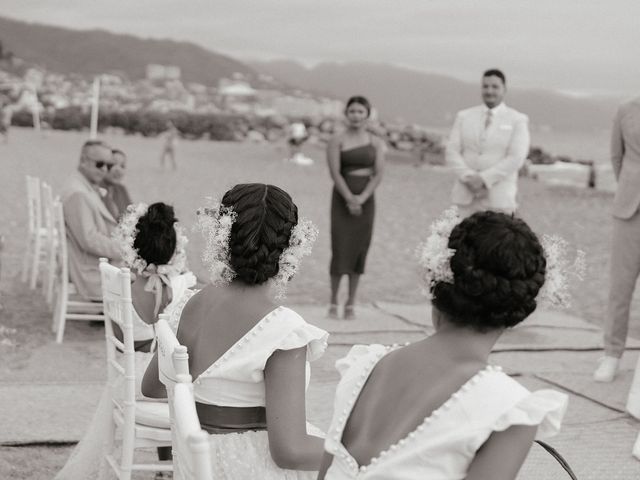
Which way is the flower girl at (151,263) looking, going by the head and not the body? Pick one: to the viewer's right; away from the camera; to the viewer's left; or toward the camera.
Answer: away from the camera

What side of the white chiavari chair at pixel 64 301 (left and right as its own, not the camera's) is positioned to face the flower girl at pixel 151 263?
right

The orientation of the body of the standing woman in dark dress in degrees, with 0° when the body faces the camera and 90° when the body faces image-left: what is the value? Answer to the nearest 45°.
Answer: approximately 0°

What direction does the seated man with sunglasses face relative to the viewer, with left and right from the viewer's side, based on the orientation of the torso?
facing to the right of the viewer

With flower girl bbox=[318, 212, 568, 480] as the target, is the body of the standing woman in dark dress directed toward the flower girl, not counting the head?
yes

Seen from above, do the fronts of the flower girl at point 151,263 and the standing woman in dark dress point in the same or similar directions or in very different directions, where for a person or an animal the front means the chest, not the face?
very different directions

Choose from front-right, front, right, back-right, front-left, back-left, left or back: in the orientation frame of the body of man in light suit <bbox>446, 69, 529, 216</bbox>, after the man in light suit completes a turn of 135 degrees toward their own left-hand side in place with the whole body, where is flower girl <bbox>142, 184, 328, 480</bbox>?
back-right

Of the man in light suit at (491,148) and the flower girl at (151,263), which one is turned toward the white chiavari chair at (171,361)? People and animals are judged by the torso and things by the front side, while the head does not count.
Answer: the man in light suit

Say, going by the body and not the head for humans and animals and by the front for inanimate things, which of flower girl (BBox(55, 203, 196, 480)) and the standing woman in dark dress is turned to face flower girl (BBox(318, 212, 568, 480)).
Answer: the standing woman in dark dress

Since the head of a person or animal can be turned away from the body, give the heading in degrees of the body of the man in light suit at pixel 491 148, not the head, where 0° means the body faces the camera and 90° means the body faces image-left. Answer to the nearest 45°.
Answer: approximately 0°

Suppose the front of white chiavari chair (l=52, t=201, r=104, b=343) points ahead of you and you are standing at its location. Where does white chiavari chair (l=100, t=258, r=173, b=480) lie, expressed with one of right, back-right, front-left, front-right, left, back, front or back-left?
right

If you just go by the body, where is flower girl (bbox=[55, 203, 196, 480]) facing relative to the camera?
away from the camera
